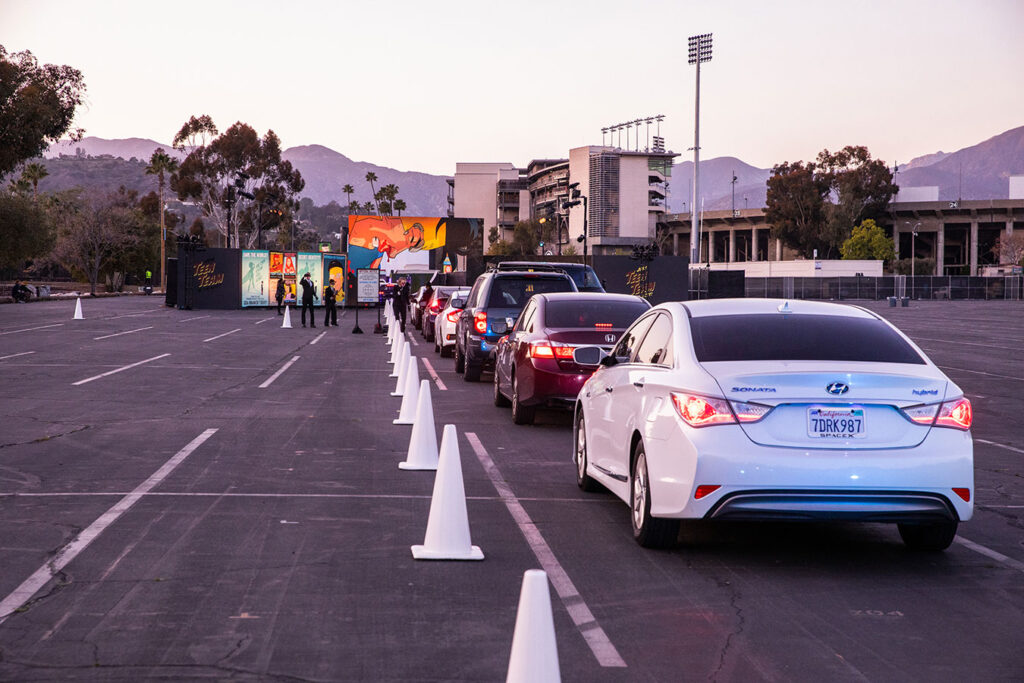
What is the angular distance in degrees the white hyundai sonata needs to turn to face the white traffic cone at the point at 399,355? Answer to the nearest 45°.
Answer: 0° — it already faces it

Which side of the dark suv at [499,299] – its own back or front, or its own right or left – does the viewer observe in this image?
back

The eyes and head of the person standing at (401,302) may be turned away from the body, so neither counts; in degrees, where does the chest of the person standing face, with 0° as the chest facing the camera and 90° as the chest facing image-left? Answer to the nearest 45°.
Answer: approximately 0°

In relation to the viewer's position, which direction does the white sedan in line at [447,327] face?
facing away from the viewer

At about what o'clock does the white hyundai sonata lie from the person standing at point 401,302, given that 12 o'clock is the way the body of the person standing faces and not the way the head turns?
The white hyundai sonata is roughly at 12 o'clock from the person standing.

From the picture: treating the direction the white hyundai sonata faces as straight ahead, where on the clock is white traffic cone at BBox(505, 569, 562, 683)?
The white traffic cone is roughly at 8 o'clock from the white hyundai sonata.

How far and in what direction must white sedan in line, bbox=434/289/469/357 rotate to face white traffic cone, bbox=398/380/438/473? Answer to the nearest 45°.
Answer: approximately 180°

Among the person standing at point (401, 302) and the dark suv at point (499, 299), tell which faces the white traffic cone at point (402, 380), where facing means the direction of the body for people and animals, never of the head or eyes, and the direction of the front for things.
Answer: the person standing

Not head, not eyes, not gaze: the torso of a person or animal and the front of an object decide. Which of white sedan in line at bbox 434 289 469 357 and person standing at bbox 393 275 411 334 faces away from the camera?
the white sedan in line
